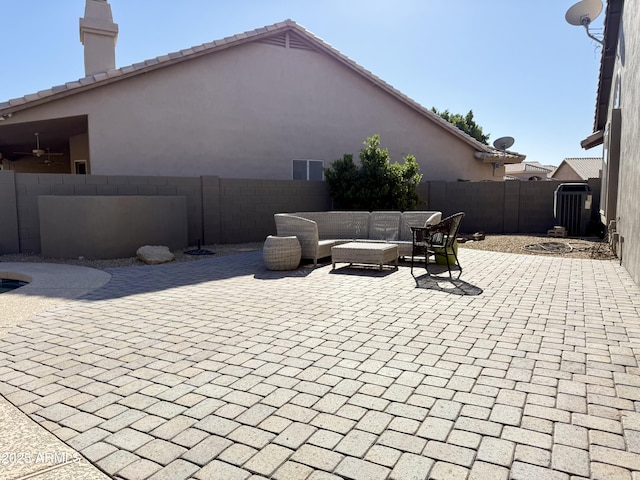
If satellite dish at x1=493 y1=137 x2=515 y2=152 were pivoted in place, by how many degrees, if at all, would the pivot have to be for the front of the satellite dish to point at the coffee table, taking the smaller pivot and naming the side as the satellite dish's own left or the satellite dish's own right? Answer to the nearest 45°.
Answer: approximately 135° to the satellite dish's own left

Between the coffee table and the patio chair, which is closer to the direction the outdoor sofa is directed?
the coffee table

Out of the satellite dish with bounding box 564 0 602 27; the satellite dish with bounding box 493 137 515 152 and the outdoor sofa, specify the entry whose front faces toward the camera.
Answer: the outdoor sofa

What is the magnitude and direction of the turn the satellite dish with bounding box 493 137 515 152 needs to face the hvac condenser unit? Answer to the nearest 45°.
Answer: approximately 180°

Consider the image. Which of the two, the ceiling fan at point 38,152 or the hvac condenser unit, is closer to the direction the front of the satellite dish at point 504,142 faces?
the ceiling fan

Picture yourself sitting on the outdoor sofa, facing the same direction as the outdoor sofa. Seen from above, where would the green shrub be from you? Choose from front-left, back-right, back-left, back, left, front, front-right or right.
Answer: back

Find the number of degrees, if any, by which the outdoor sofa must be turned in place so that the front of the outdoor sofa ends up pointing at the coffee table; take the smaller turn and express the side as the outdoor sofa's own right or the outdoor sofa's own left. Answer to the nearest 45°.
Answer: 0° — it already faces it

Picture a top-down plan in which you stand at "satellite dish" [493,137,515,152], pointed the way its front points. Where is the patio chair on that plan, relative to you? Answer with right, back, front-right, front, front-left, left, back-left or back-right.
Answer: back-left

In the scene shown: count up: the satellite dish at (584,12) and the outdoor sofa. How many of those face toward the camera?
1

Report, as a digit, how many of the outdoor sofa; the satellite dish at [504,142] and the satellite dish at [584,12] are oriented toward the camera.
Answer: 1

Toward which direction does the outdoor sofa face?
toward the camera
